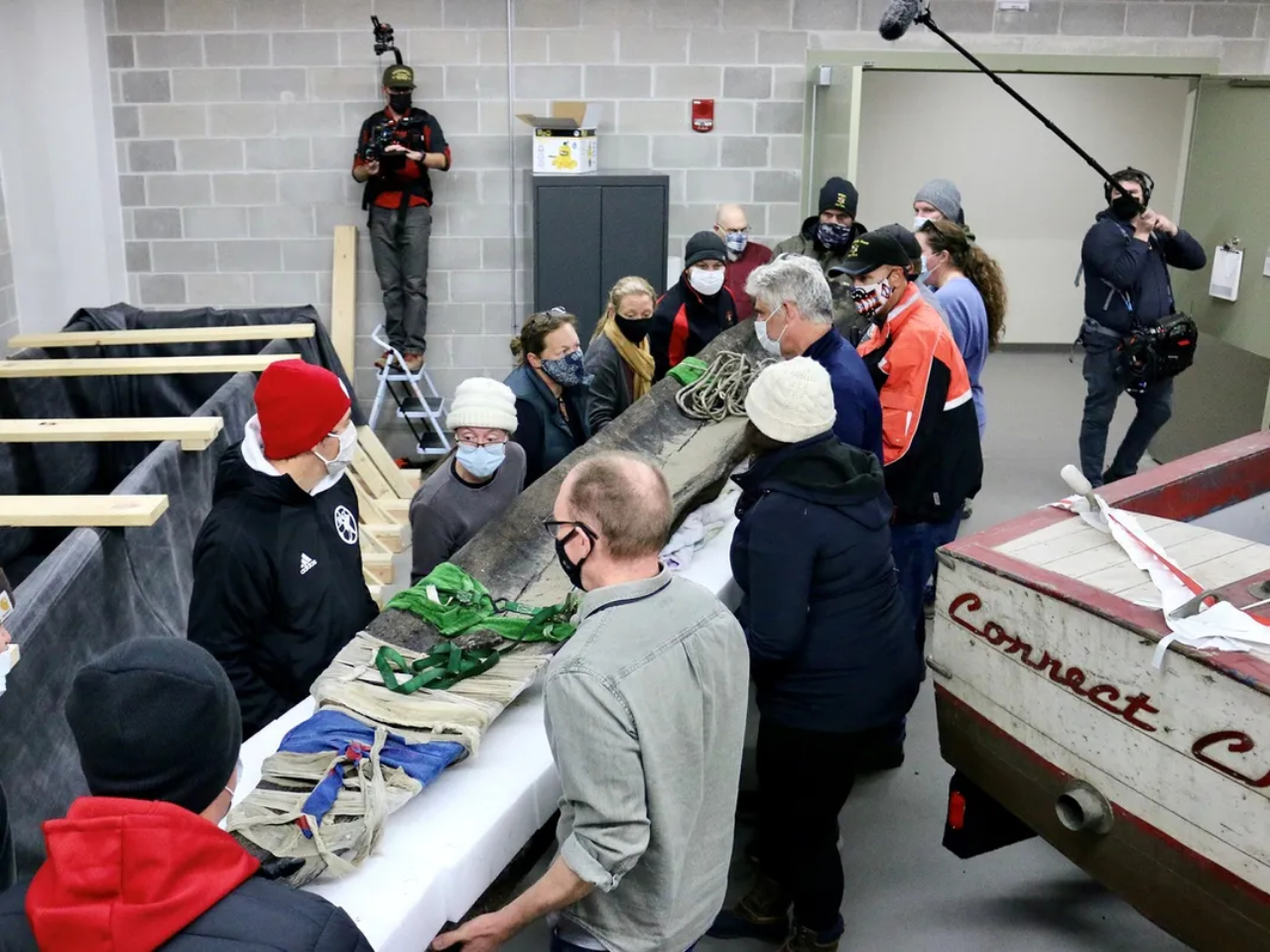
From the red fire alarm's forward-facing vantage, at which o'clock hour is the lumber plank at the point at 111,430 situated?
The lumber plank is roughly at 1 o'clock from the red fire alarm.

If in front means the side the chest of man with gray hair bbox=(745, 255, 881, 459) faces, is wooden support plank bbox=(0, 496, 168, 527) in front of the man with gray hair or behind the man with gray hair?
in front

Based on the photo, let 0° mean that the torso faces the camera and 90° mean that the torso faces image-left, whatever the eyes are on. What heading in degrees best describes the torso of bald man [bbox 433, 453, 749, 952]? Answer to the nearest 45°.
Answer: approximately 135°

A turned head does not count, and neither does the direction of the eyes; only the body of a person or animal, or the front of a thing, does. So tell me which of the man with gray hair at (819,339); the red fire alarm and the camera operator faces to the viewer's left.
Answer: the man with gray hair

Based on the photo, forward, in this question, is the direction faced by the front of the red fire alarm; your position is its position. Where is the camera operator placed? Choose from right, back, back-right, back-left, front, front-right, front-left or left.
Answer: right

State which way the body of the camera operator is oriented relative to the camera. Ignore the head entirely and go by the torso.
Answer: toward the camera

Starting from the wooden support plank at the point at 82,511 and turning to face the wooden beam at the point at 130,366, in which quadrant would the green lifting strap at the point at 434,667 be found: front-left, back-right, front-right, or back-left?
back-right

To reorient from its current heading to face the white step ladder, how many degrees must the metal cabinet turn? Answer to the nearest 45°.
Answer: approximately 90° to its right

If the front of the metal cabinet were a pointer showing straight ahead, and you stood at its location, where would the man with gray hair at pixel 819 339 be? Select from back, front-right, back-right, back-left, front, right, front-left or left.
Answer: front

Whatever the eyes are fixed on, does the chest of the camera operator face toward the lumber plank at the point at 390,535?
yes

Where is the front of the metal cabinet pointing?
toward the camera

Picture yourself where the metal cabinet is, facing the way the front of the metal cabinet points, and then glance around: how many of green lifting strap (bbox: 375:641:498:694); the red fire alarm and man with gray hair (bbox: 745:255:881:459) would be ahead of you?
2

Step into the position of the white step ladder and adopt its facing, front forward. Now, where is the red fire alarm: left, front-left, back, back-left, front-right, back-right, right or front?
front-left

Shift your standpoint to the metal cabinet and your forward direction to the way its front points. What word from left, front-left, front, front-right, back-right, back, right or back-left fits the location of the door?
left

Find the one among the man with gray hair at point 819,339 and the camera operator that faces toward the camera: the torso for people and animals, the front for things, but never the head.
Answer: the camera operator

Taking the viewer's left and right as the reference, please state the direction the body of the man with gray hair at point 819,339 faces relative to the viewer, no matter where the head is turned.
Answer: facing to the left of the viewer

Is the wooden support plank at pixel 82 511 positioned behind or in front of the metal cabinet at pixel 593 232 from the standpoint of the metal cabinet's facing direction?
in front

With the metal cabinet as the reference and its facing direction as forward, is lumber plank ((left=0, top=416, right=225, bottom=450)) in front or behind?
in front
